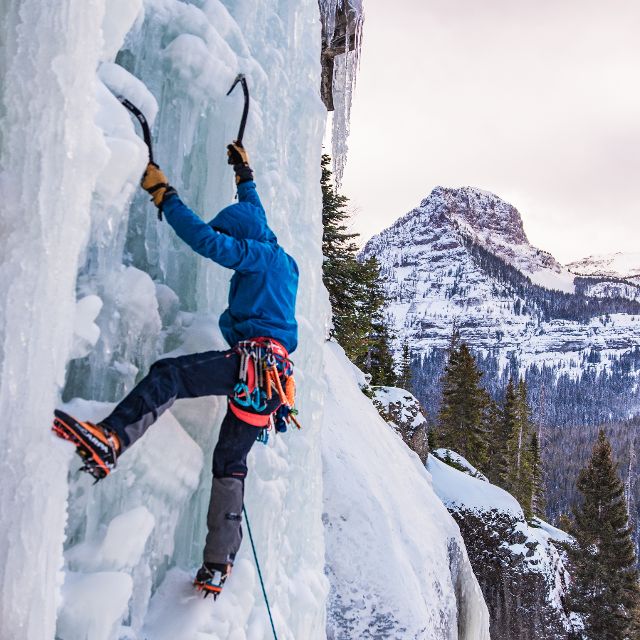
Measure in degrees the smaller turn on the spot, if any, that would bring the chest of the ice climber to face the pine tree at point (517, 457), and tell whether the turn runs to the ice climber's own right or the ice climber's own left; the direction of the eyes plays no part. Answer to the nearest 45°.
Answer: approximately 90° to the ice climber's own right

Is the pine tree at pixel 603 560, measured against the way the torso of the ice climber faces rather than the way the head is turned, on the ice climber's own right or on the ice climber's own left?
on the ice climber's own right

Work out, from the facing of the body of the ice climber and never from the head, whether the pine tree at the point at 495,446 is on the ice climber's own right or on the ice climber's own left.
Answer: on the ice climber's own right

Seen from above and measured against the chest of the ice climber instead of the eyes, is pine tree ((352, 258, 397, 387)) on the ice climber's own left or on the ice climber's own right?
on the ice climber's own right

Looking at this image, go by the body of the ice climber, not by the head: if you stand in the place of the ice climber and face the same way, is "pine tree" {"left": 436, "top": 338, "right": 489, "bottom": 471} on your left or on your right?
on your right

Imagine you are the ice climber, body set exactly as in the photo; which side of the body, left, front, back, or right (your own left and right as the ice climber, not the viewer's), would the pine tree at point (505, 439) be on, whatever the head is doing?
right

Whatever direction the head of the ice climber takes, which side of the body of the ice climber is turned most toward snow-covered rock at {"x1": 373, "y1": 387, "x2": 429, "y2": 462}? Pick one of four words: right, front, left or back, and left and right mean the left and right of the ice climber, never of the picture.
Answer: right

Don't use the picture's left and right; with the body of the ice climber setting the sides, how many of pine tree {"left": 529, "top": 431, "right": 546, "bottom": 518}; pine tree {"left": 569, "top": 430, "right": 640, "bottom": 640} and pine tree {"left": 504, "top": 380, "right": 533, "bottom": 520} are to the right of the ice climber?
3

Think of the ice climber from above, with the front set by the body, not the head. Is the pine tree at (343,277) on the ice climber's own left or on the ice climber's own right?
on the ice climber's own right

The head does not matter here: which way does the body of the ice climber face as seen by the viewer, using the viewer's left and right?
facing away from the viewer and to the left of the viewer

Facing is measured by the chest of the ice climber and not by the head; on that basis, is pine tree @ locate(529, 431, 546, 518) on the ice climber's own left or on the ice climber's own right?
on the ice climber's own right
